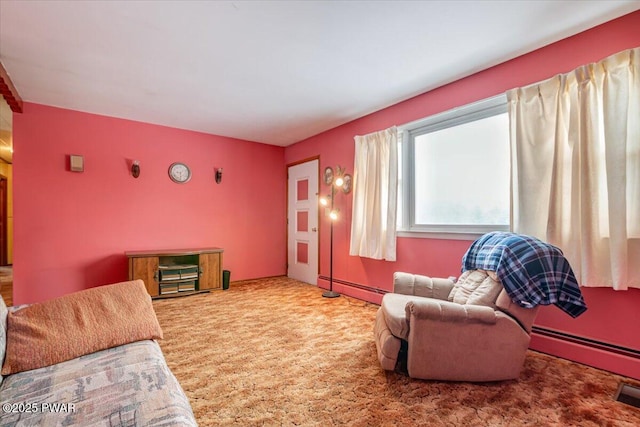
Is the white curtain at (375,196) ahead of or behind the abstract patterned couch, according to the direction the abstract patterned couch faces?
ahead

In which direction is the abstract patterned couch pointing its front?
to the viewer's right

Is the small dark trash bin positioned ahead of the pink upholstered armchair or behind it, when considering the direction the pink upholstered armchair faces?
ahead

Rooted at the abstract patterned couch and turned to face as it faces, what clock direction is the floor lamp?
The floor lamp is roughly at 11 o'clock from the abstract patterned couch.

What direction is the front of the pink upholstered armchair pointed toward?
to the viewer's left

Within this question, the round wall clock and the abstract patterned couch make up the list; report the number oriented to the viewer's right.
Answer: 1

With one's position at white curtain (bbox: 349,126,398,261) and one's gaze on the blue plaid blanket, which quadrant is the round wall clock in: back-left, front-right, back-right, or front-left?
back-right

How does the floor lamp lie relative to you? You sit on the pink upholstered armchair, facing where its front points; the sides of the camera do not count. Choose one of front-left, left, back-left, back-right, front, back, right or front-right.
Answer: front-right

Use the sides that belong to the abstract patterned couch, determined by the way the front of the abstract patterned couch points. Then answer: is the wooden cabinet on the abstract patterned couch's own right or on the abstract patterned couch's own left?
on the abstract patterned couch's own left

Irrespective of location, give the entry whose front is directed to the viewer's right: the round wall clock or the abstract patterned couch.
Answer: the abstract patterned couch
